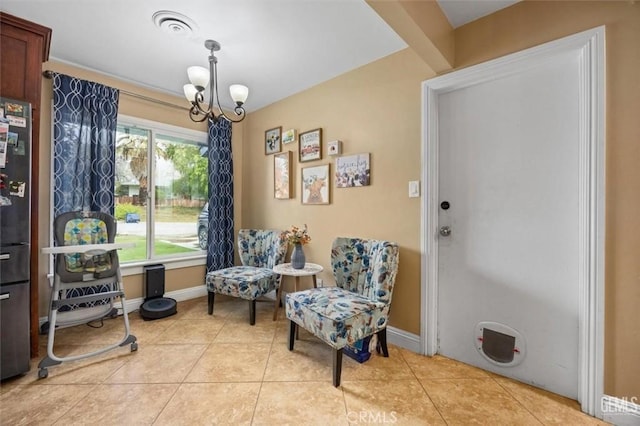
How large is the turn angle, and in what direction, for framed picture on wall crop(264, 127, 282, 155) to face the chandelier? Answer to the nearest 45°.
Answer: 0° — it already faces it

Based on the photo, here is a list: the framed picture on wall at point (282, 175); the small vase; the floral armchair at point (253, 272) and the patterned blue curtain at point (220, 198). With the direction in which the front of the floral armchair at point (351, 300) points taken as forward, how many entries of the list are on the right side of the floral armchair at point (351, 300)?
4

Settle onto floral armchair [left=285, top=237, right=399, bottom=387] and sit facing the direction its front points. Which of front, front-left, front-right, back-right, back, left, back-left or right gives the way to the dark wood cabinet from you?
front-right

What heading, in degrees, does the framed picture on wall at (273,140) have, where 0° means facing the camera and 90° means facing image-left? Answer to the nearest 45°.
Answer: approximately 45°

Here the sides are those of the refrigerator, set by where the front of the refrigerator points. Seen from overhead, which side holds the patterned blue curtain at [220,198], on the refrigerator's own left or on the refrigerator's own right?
on the refrigerator's own left

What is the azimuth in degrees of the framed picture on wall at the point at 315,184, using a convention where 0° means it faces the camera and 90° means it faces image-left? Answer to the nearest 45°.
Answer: approximately 45°

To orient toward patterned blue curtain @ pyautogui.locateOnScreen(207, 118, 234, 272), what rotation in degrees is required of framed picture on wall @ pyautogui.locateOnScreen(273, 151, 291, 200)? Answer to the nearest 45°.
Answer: approximately 90° to its right

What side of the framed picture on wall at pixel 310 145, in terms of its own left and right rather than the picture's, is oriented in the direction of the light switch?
left

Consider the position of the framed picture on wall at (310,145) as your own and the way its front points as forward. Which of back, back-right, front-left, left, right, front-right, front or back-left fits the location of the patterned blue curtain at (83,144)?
front-right

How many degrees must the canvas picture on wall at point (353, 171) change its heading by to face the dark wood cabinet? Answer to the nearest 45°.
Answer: approximately 45° to its right

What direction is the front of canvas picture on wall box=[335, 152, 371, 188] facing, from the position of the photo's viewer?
facing the viewer and to the left of the viewer

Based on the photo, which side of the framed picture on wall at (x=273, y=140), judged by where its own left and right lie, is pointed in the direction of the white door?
left
